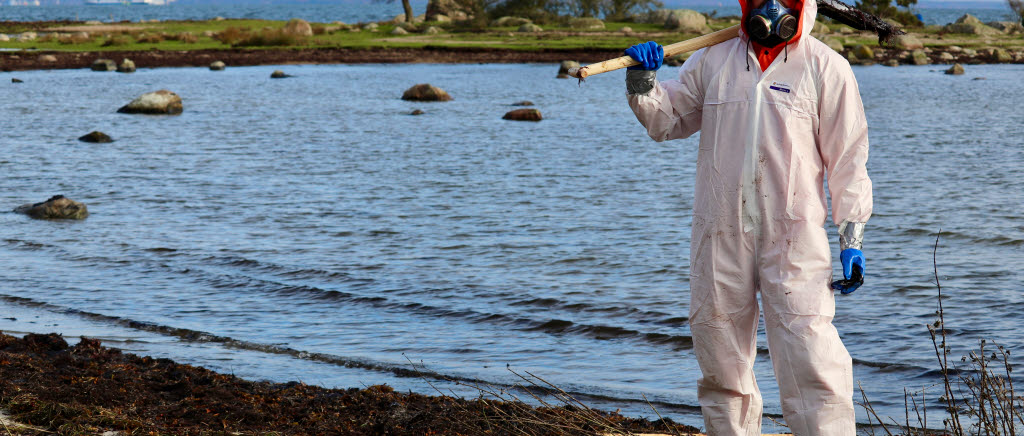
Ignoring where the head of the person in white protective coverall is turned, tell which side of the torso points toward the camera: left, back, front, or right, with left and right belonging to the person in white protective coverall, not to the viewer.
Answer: front

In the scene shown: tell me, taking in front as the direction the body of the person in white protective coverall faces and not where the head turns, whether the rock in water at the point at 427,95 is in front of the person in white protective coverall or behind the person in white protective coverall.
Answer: behind

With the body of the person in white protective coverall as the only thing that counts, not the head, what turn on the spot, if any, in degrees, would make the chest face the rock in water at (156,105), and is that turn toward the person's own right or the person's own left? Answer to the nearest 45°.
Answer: approximately 135° to the person's own right

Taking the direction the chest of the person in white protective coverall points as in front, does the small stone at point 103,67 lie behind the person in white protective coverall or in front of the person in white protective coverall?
behind

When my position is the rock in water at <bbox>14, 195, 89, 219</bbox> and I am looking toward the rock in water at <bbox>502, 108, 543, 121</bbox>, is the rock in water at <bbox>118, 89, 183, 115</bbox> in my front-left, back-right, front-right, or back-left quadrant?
front-left

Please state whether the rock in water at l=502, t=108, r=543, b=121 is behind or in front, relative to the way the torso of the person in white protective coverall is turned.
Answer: behind

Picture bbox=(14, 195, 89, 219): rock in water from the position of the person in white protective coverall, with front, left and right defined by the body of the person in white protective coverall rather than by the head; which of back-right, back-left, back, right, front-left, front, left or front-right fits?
back-right

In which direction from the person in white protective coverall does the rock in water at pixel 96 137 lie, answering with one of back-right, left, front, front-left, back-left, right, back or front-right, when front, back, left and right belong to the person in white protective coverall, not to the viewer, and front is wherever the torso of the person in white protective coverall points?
back-right

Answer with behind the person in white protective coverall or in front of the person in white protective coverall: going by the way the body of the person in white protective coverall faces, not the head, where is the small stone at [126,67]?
behind
